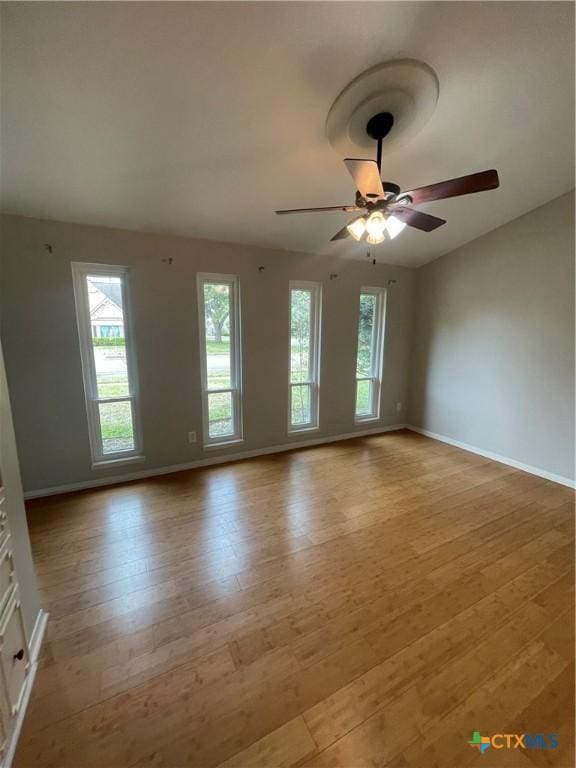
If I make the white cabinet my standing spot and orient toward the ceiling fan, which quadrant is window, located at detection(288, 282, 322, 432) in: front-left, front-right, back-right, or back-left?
front-left

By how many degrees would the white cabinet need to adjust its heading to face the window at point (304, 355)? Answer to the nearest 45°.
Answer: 0° — it already faces it

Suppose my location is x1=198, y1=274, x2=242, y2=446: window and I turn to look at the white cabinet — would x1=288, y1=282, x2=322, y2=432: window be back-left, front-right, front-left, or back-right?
back-left

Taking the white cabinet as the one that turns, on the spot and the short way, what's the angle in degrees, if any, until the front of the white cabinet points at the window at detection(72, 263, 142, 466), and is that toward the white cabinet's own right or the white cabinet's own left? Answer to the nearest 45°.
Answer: approximately 45° to the white cabinet's own left

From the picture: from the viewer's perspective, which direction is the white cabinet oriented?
to the viewer's right

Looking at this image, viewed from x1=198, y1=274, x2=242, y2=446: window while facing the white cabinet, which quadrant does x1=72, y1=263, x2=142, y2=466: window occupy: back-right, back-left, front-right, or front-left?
front-right

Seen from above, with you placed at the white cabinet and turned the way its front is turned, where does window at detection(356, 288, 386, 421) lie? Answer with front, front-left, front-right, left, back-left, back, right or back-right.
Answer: front
